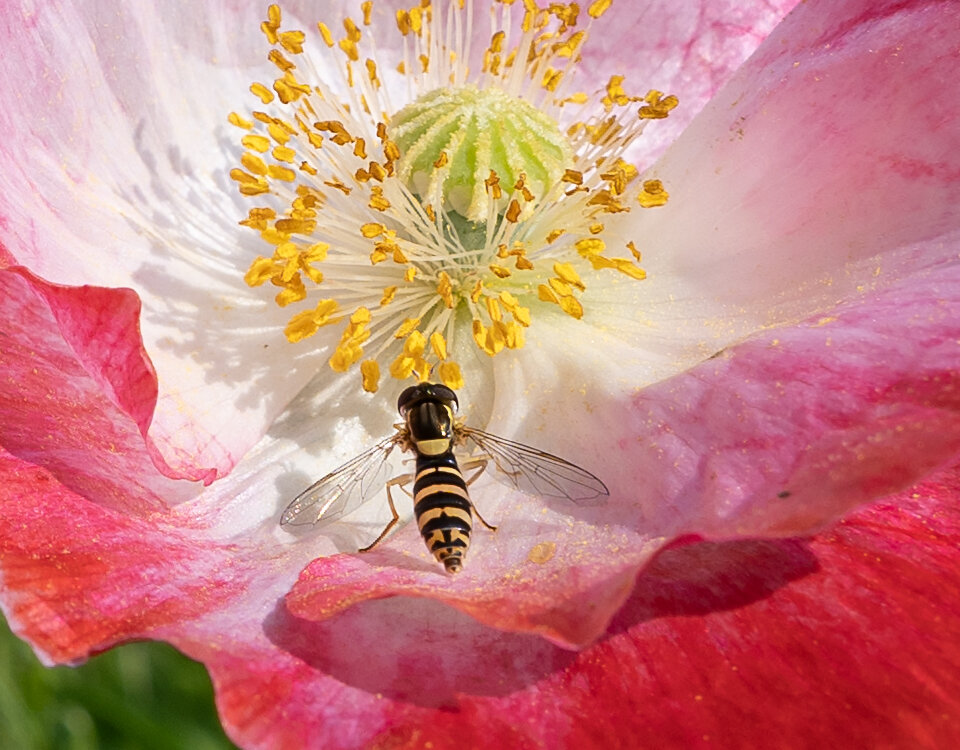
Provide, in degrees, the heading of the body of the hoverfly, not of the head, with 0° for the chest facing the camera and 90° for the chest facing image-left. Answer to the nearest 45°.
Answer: approximately 180°
